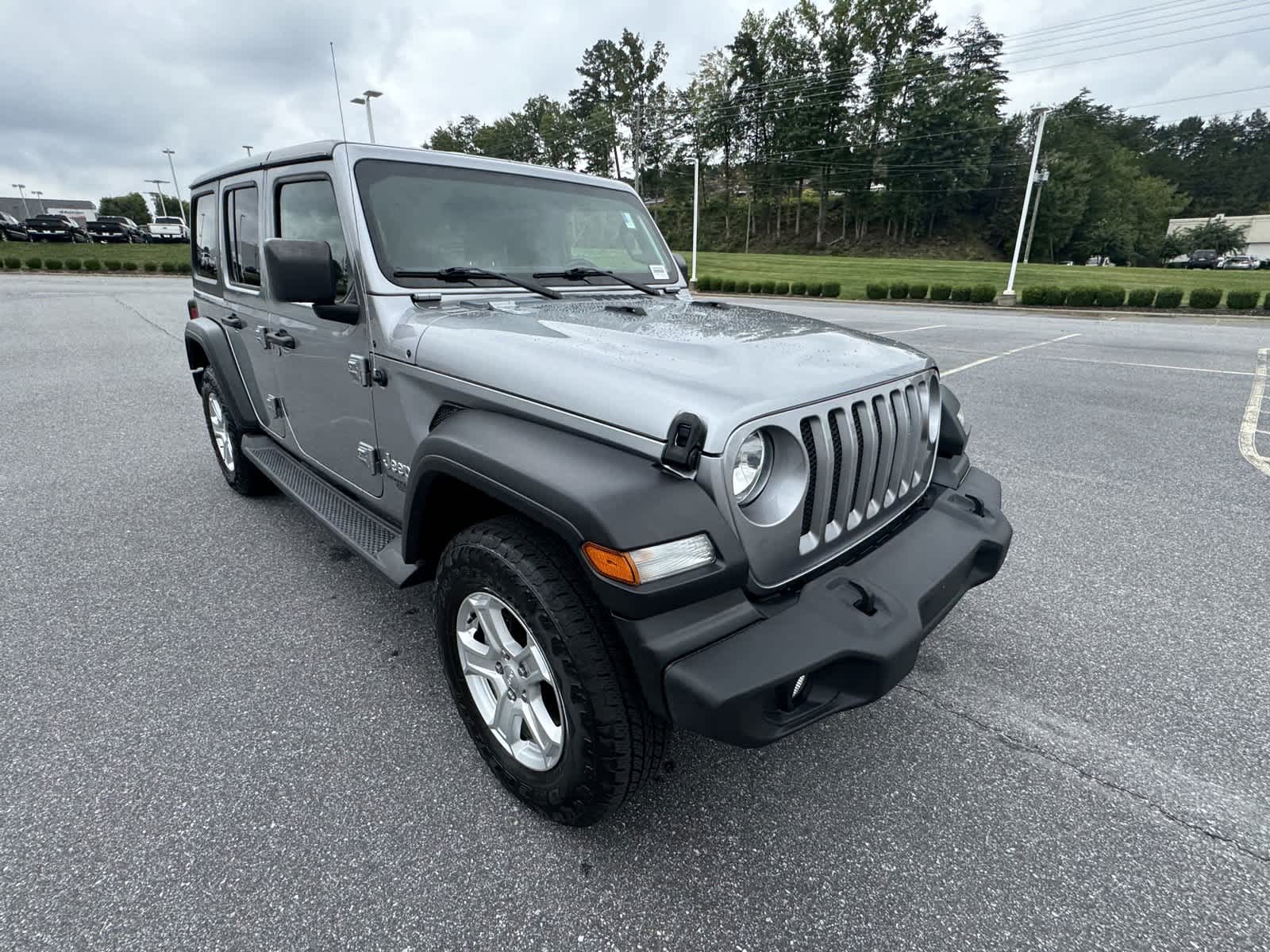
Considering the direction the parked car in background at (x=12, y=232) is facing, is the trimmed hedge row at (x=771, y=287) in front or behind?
in front

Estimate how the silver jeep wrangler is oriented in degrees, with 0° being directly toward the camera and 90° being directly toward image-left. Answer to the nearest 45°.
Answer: approximately 315°

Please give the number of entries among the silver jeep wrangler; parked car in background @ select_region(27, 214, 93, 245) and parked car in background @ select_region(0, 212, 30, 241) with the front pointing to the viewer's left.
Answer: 0

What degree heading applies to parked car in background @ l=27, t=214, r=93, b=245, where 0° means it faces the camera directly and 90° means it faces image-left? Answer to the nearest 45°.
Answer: approximately 315°

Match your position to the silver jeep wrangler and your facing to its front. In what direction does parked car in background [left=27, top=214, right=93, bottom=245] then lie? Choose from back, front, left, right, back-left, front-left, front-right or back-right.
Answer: back

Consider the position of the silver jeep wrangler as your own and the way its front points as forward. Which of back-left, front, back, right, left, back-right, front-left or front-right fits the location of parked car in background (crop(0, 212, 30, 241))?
back

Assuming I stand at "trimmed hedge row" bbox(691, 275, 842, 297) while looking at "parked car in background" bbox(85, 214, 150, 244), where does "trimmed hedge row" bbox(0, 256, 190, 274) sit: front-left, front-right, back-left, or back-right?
front-left

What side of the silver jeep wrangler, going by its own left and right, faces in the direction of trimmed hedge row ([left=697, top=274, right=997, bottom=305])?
left

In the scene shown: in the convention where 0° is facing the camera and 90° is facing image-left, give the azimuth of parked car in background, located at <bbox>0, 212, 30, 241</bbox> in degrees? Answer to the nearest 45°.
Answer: approximately 315°

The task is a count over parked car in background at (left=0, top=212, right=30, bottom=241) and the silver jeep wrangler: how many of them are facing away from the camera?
0

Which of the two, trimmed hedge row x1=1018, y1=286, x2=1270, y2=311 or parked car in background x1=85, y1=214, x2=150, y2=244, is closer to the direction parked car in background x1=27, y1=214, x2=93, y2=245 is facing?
the trimmed hedge row

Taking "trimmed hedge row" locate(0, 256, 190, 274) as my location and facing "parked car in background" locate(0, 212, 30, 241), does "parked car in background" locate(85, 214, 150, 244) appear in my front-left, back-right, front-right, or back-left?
front-right
